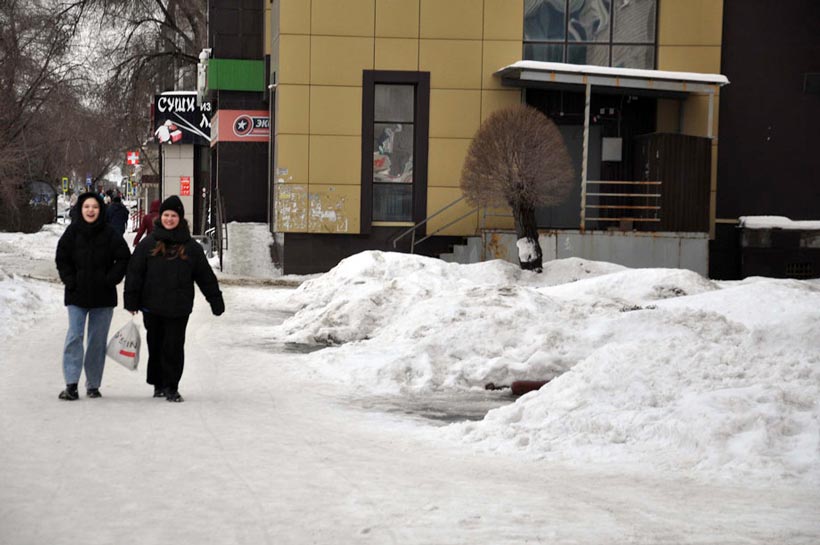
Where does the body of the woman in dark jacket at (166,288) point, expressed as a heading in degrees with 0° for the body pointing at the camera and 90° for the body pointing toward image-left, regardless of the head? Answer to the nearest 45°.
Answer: approximately 0°

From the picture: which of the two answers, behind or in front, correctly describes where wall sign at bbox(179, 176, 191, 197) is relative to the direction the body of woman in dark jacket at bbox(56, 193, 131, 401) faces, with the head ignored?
behind

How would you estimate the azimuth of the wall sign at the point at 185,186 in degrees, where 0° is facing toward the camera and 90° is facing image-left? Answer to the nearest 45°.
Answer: approximately 0°

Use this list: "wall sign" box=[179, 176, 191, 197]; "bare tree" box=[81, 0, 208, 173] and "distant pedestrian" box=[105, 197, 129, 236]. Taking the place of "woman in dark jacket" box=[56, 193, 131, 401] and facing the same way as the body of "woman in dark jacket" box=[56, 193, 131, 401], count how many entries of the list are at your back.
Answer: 3

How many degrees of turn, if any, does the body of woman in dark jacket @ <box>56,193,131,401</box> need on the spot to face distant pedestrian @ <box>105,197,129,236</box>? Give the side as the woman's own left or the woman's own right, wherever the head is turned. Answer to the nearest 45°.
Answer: approximately 180°

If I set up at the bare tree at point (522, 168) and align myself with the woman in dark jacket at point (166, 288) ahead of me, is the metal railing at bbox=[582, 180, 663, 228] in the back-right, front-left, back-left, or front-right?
back-left

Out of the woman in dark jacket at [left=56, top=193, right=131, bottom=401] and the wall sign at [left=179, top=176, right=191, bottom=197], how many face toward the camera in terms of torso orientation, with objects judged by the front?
2
